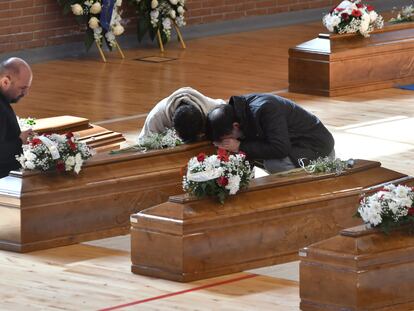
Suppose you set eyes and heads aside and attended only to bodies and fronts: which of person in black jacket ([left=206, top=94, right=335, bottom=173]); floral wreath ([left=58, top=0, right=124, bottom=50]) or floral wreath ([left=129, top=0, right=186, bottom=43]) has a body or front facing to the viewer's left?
the person in black jacket

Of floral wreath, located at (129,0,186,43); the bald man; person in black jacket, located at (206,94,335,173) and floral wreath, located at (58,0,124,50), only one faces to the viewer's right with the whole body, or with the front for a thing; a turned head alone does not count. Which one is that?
the bald man

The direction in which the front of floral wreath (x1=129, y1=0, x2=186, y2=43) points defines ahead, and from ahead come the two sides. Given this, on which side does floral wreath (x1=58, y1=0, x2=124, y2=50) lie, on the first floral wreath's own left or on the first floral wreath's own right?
on the first floral wreath's own right

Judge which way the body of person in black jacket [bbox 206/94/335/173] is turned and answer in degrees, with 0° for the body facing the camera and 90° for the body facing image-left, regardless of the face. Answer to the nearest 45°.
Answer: approximately 90°

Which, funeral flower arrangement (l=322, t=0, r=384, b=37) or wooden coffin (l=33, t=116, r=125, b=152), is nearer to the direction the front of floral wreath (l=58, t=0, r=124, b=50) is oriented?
the wooden coffin

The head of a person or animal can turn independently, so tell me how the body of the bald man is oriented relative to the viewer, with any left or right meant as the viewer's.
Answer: facing to the right of the viewer

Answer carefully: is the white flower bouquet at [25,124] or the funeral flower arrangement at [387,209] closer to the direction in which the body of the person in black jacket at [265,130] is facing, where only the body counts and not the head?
the white flower bouquet

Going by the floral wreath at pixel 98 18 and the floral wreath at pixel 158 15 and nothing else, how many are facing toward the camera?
2

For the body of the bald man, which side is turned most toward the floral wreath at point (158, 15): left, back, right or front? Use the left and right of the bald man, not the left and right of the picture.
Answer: left

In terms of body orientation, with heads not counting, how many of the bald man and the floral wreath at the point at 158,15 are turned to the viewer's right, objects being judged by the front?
1
